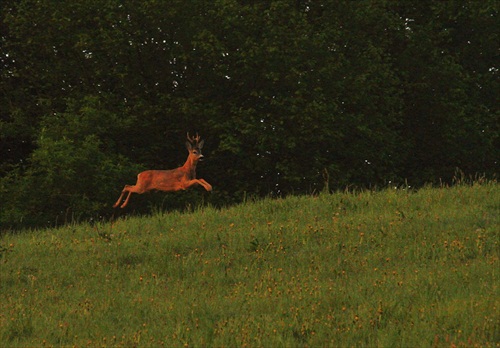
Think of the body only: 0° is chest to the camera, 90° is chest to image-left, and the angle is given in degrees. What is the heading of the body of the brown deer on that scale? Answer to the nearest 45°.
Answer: approximately 270°
